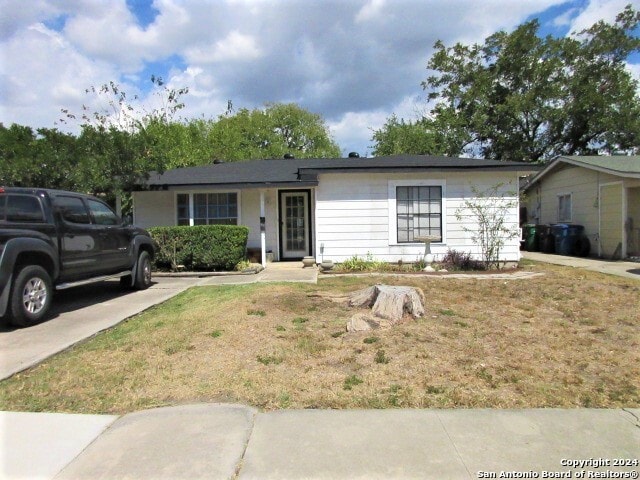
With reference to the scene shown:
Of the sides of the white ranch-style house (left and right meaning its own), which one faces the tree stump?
front

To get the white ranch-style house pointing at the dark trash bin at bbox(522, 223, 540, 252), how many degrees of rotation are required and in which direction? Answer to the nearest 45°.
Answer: approximately 135° to its left

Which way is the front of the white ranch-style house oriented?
toward the camera

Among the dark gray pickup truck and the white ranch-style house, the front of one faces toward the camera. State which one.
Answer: the white ranch-style house

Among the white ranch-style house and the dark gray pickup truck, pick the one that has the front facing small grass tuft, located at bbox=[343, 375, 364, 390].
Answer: the white ranch-style house

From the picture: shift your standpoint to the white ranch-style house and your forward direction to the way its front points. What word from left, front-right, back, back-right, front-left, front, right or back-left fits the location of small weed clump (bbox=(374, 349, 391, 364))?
front

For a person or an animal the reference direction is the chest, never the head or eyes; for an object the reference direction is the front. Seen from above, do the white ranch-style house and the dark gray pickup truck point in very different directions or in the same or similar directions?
very different directions

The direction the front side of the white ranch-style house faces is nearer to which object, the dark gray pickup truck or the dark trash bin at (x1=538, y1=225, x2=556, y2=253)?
the dark gray pickup truck

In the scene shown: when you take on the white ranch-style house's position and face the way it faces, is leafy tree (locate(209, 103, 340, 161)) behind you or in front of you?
behind

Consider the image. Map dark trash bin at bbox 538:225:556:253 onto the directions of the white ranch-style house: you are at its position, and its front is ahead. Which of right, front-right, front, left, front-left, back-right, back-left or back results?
back-left

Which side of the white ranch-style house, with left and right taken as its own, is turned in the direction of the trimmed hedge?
right

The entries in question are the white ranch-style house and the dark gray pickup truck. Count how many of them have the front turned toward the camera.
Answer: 1

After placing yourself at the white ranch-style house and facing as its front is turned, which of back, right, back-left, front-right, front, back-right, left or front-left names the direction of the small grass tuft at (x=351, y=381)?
front
